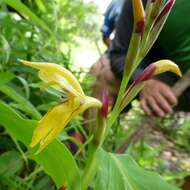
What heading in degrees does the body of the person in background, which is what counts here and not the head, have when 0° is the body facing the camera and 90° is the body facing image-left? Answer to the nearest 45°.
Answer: approximately 45°

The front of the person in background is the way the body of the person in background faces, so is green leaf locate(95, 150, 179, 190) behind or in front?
in front

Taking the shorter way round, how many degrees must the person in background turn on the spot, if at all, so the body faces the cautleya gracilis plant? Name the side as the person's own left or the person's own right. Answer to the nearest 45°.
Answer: approximately 45° to the person's own left
